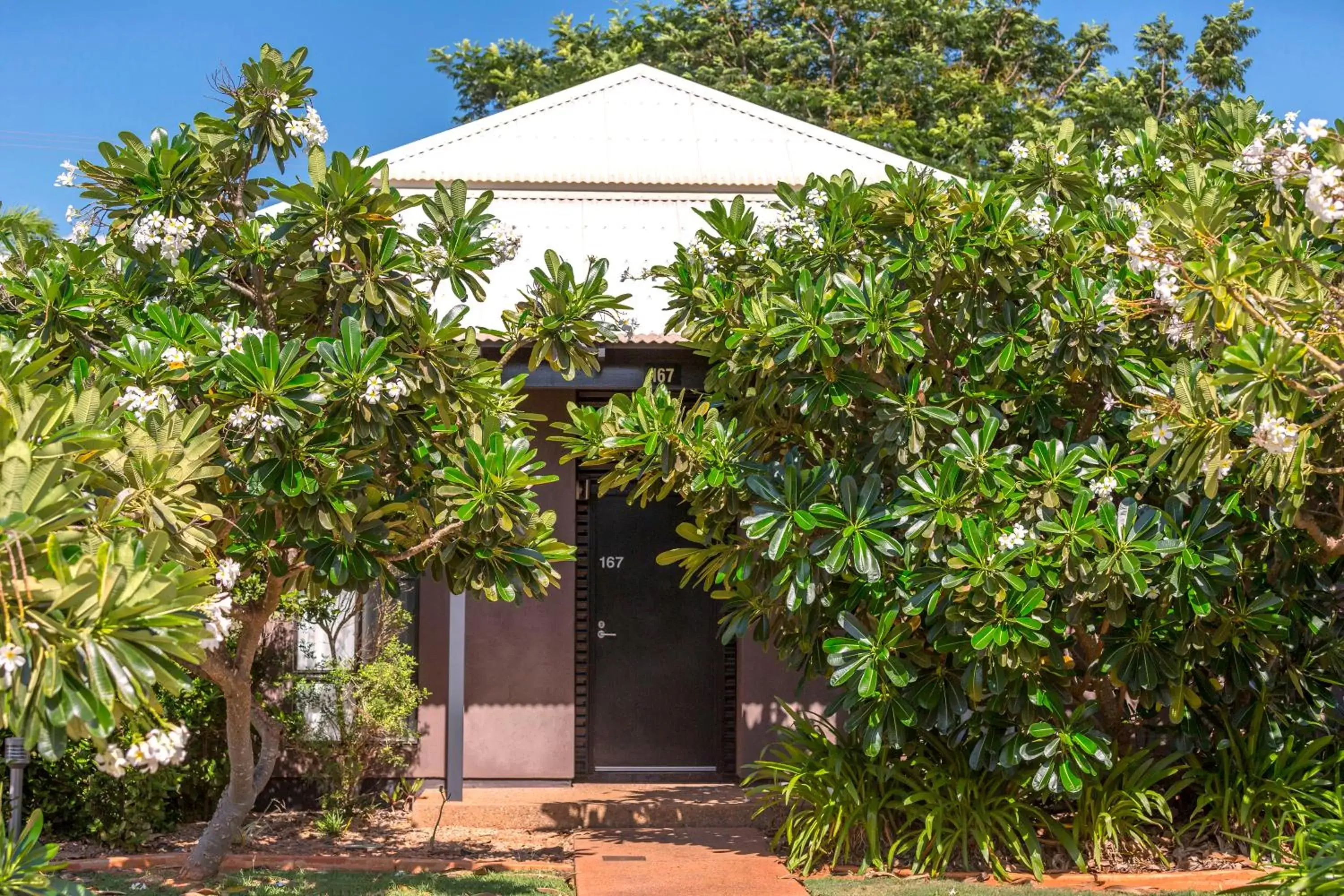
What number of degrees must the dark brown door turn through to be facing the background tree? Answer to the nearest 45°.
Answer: approximately 180°

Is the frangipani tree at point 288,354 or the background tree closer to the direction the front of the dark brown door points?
the frangipani tree

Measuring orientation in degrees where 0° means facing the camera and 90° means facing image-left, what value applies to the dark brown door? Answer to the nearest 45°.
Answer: approximately 0°

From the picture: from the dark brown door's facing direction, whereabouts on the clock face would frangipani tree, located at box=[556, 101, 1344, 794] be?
The frangipani tree is roughly at 11 o'clock from the dark brown door.

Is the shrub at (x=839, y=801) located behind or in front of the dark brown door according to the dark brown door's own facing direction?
in front

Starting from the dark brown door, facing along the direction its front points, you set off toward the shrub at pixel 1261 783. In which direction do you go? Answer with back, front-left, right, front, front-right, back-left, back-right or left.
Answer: front-left

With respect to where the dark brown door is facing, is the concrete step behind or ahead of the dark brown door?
ahead

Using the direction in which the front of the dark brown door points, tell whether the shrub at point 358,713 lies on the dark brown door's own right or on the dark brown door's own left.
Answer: on the dark brown door's own right

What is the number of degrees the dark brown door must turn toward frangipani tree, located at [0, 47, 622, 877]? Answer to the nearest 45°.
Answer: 0° — it already faces it

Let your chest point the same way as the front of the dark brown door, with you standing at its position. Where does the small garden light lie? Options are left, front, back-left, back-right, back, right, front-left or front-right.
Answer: front-right
